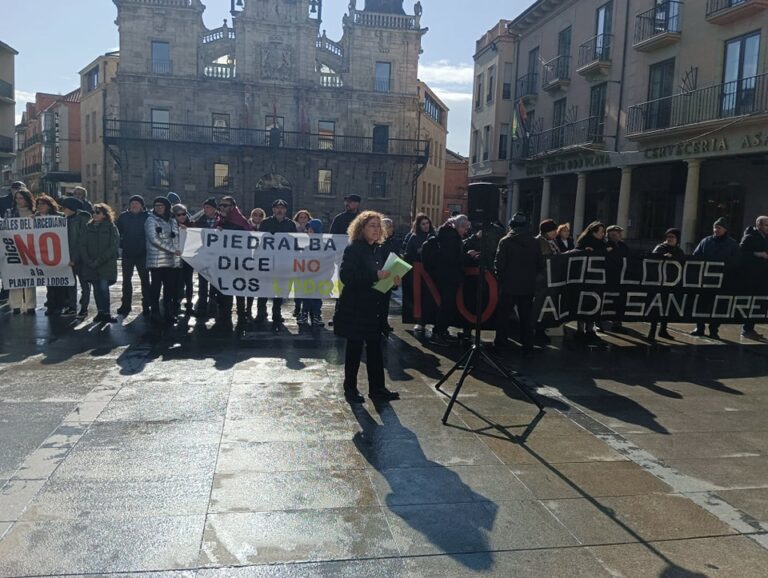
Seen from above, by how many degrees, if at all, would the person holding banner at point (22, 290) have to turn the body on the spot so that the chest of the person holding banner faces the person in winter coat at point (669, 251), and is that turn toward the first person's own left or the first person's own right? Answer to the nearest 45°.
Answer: approximately 45° to the first person's own left

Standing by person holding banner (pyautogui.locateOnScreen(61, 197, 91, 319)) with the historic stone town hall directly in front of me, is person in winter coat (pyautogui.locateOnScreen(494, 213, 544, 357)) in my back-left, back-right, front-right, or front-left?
back-right

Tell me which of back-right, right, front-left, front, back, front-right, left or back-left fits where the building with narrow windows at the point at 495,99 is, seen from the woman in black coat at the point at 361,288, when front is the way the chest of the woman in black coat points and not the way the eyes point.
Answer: back-left

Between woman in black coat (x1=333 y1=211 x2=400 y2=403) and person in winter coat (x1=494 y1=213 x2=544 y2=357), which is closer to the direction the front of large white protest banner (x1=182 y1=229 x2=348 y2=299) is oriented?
the woman in black coat

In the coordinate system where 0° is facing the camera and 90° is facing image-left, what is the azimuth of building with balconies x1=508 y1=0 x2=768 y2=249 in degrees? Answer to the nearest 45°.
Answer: approximately 45°

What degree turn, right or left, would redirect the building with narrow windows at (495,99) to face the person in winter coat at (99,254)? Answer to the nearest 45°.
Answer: approximately 45° to its left

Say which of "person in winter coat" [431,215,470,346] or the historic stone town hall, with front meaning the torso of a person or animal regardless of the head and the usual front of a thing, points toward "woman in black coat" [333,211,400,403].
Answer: the historic stone town hall
